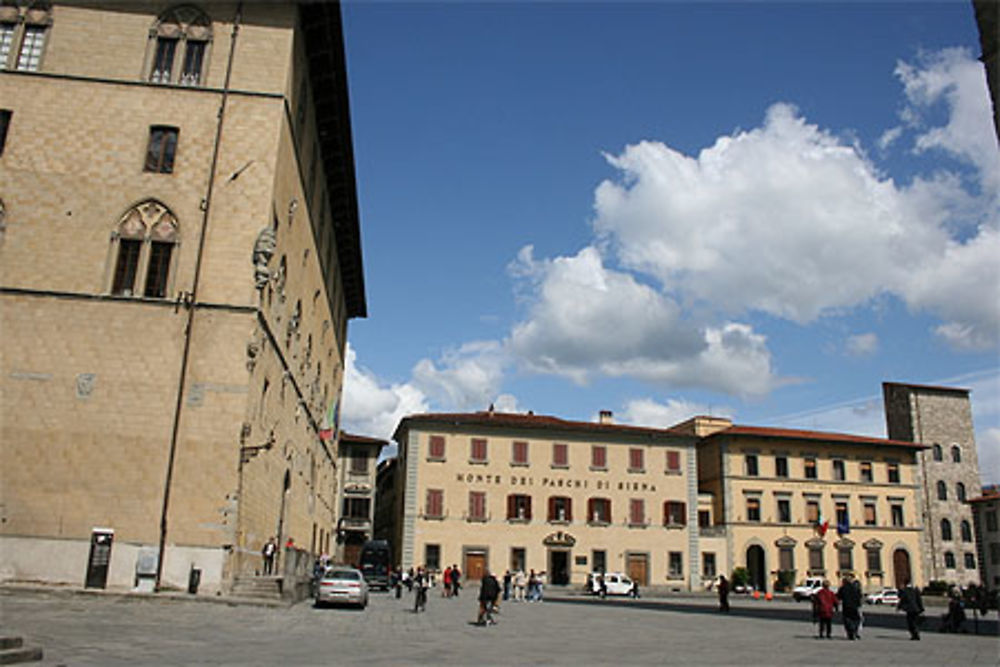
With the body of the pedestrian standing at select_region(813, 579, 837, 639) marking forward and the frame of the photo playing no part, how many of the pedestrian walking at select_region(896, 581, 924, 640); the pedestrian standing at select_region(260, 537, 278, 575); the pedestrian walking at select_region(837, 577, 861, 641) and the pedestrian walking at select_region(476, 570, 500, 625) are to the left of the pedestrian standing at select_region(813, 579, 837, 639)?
2

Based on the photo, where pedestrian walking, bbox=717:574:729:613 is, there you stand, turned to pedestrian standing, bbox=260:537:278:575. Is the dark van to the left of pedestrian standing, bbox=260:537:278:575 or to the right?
right

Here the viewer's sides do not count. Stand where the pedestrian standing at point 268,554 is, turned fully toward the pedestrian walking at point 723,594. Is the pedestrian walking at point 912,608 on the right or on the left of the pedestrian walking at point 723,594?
right
